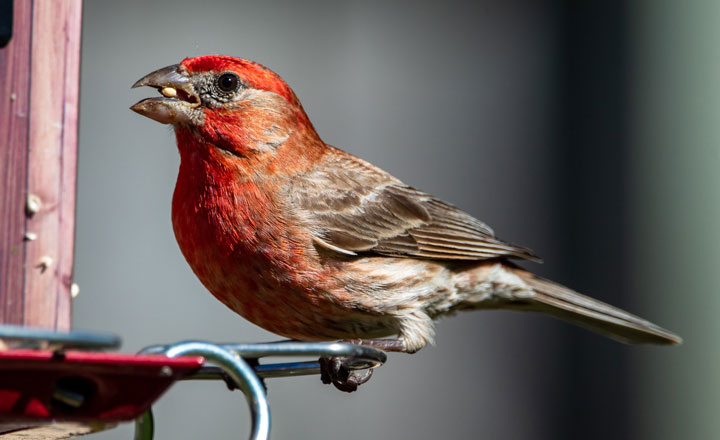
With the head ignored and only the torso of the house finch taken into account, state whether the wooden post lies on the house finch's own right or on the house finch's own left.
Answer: on the house finch's own left

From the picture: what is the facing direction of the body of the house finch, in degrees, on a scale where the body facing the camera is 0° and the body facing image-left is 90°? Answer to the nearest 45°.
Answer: approximately 90°
